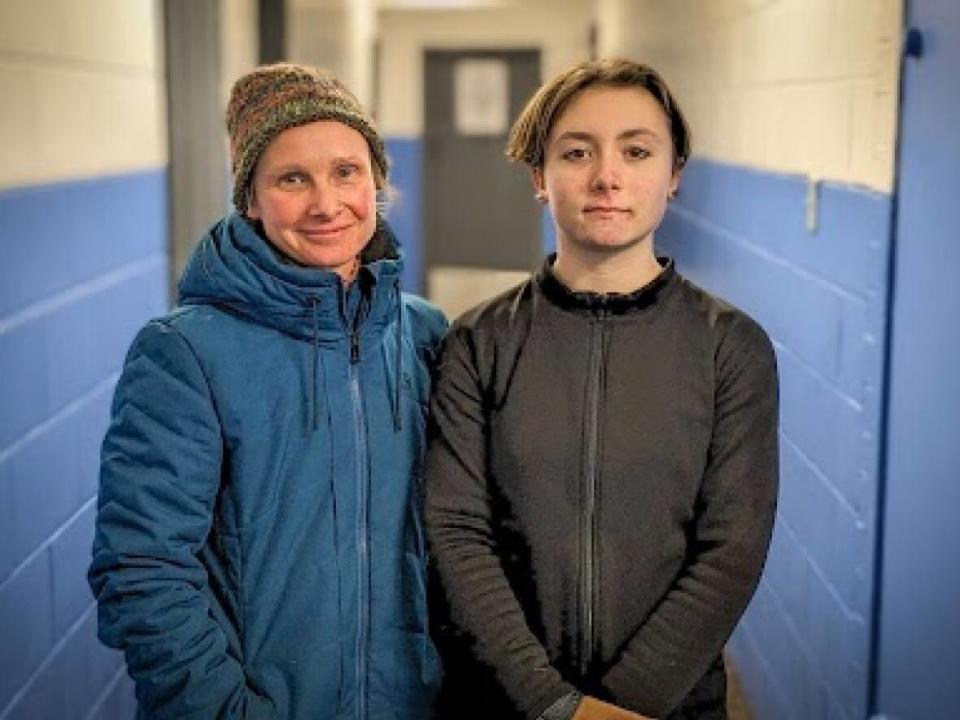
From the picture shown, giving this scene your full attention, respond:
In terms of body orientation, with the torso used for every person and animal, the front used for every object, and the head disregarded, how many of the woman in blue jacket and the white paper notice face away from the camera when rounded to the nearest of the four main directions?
0

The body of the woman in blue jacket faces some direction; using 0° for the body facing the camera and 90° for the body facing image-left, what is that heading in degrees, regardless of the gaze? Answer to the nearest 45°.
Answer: approximately 315°

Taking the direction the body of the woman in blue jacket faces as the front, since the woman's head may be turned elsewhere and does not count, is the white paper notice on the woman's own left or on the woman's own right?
on the woman's own left

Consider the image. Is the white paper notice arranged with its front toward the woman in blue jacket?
yes

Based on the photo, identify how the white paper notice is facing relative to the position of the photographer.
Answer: facing the viewer

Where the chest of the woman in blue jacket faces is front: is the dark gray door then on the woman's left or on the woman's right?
on the woman's left

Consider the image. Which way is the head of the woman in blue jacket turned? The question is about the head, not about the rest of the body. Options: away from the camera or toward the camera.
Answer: toward the camera
